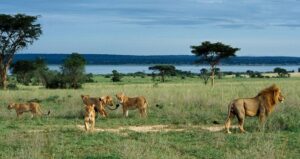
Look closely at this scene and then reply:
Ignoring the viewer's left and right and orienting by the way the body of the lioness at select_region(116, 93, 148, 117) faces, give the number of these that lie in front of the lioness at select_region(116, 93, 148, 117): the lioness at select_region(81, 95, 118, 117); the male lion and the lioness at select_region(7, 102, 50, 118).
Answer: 2

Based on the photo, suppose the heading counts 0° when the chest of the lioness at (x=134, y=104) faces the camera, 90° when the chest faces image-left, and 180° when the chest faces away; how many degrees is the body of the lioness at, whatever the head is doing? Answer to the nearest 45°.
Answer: approximately 90°

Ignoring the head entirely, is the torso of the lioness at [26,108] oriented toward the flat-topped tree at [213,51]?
no

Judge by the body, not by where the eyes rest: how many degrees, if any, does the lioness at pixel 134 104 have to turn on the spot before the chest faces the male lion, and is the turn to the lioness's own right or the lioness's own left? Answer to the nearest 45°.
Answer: approximately 135° to the lioness's own left

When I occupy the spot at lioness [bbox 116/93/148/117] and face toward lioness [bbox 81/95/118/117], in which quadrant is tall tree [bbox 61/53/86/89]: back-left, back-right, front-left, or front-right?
front-right

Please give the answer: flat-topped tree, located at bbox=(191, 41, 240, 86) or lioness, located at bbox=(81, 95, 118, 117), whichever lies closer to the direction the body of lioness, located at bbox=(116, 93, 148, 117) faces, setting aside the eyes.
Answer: the lioness, located at bbox=(81, 95, 118, 117)

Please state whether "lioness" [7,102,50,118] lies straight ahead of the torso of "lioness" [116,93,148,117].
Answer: yes
